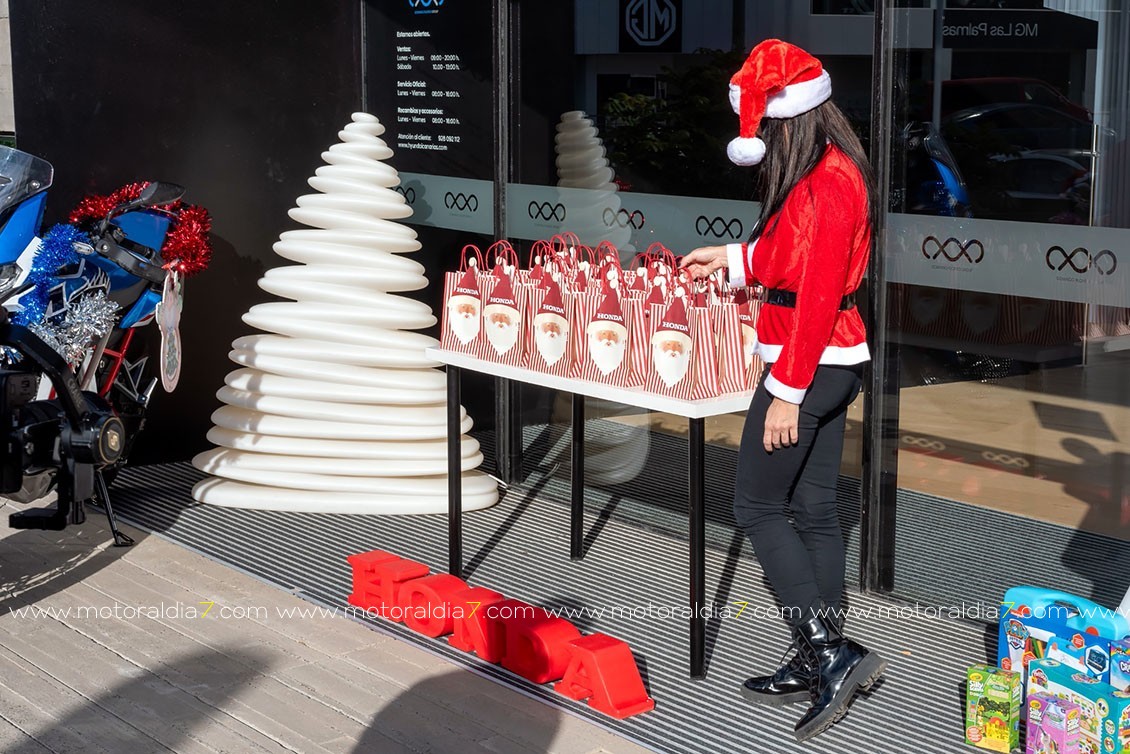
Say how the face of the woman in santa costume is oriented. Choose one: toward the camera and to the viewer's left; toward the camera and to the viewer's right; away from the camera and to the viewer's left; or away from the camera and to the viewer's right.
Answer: away from the camera and to the viewer's left

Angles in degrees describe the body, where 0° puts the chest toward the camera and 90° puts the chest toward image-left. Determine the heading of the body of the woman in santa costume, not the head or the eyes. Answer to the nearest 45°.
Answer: approximately 90°

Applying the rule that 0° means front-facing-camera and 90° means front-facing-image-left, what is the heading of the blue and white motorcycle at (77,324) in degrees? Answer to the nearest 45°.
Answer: approximately 45°

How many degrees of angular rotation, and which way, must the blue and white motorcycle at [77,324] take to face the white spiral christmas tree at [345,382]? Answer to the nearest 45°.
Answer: approximately 180°

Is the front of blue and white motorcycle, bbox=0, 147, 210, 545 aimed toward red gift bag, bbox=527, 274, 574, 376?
no

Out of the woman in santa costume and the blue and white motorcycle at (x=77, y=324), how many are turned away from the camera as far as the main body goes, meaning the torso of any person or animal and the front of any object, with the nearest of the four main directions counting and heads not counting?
0

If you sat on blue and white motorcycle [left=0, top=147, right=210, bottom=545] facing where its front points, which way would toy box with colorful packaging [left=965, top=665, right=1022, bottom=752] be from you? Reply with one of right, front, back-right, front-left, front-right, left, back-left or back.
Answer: left
